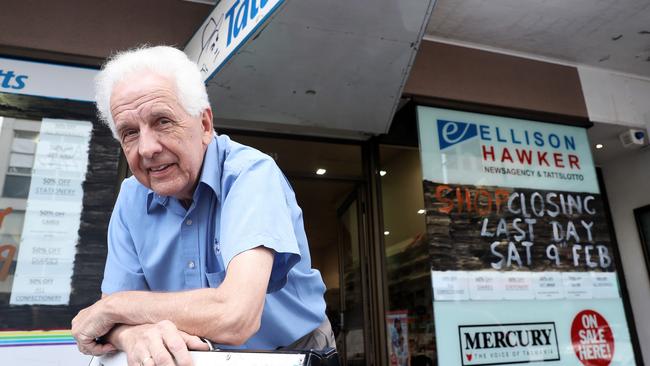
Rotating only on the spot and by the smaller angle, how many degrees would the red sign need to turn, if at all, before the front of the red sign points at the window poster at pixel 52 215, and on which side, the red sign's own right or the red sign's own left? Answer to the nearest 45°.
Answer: approximately 45° to the red sign's own right

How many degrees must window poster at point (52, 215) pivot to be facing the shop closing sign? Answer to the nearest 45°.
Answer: approximately 90° to its left

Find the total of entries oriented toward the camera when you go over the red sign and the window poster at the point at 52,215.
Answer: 2

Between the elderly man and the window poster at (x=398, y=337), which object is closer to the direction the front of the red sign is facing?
the elderly man

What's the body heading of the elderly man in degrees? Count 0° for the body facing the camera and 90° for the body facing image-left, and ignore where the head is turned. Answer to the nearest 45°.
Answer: approximately 45°

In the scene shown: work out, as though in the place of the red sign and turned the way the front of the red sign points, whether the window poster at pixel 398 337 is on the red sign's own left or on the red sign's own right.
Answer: on the red sign's own right

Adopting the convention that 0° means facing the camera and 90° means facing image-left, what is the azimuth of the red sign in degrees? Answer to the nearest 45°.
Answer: approximately 0°

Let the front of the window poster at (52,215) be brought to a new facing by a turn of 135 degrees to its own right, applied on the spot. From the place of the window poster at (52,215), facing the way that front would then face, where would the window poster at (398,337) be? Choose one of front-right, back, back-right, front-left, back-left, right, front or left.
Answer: back-right

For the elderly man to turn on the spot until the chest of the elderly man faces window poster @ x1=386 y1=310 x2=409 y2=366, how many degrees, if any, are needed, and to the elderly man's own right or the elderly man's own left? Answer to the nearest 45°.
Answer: approximately 180°

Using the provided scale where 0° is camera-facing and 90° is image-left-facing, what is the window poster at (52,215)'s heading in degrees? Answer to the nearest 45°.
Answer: approximately 0°
